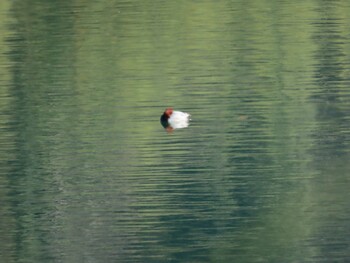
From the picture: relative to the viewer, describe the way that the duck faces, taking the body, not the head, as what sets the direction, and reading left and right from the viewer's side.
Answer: facing to the left of the viewer
